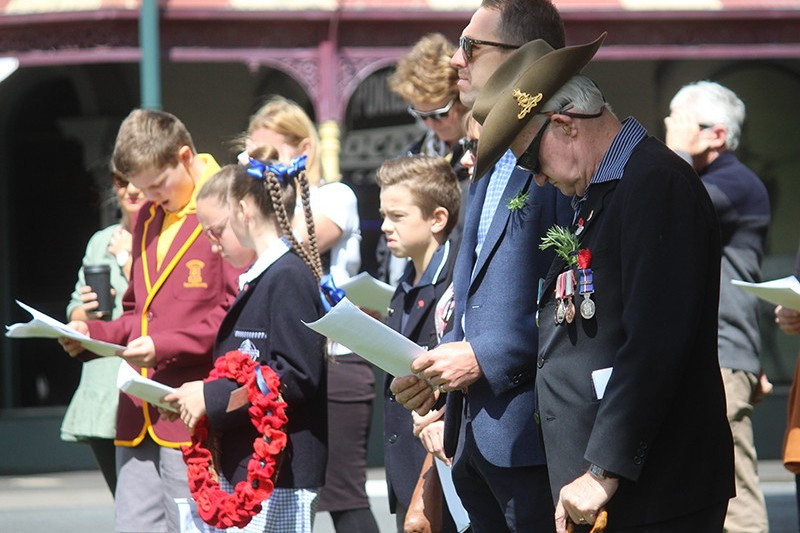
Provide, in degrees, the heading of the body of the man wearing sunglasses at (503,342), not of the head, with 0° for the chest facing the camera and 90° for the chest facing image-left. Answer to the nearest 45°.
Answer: approximately 45°

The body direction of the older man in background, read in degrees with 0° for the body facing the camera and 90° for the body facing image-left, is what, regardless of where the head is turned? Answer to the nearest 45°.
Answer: approximately 90°

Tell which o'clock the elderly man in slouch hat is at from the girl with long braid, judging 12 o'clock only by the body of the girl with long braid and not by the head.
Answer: The elderly man in slouch hat is roughly at 8 o'clock from the girl with long braid.

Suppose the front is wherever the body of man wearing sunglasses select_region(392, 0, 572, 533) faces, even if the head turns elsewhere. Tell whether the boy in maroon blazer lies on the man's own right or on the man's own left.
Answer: on the man's own right

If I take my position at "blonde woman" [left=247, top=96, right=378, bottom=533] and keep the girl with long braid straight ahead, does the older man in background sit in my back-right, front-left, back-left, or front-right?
back-left

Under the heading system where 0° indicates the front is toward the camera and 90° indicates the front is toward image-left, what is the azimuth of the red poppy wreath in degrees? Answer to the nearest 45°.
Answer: approximately 45°

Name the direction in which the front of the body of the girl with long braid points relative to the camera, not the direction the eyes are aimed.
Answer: to the viewer's left

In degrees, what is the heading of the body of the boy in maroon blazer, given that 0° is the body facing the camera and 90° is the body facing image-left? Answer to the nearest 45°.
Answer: approximately 45°

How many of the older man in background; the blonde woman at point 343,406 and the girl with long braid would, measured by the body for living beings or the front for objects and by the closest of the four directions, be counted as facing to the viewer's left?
3

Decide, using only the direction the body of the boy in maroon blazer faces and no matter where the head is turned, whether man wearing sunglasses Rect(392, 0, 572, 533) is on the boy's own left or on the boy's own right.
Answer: on the boy's own left

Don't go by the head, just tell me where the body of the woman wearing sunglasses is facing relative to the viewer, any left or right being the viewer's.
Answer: facing the viewer and to the left of the viewer

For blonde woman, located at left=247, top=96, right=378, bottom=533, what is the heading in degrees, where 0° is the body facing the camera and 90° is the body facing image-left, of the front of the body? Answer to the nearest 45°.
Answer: approximately 90°

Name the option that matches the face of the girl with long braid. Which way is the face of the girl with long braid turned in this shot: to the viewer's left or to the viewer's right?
to the viewer's left
